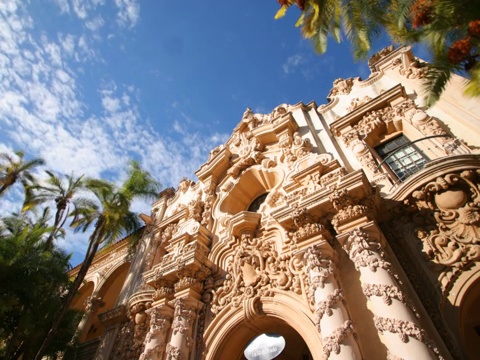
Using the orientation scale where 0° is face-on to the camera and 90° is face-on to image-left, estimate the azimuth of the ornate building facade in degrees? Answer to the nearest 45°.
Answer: approximately 45°
